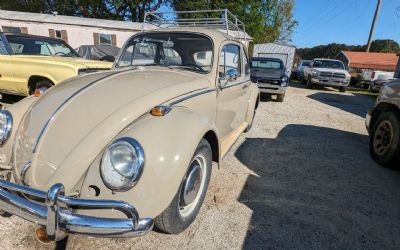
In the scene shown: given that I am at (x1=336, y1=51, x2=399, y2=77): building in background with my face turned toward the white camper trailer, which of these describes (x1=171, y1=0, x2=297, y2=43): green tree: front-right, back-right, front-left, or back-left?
front-right

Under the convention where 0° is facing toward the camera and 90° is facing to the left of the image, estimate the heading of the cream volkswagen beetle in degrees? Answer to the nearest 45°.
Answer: approximately 45°

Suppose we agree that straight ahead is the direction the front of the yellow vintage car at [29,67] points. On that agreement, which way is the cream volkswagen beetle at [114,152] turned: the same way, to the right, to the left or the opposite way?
to the right

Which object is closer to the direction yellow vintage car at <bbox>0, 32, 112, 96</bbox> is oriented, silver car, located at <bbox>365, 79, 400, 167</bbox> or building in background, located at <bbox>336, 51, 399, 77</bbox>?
the silver car

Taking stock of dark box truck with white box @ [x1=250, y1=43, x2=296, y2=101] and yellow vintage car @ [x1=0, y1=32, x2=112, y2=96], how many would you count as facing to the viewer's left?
0

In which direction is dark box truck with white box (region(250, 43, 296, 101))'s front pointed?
toward the camera

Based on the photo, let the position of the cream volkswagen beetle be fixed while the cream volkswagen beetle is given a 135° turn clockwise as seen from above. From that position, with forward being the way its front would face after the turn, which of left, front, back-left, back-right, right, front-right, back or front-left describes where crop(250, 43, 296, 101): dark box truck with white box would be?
front-right

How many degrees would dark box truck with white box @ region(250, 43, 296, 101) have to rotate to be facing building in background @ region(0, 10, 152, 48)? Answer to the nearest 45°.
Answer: approximately 135° to its right

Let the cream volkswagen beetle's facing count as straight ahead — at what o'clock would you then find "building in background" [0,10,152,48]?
The building in background is roughly at 4 o'clock from the cream volkswagen beetle.

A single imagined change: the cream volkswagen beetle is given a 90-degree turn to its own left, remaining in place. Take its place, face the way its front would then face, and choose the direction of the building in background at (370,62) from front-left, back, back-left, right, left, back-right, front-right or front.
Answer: left

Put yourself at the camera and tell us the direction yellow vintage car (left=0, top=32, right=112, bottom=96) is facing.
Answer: facing the viewer and to the right of the viewer

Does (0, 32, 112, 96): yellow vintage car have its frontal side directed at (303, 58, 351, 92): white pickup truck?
no

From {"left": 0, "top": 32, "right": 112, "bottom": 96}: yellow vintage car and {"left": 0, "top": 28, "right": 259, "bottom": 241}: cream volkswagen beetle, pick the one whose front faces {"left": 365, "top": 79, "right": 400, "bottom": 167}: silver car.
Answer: the yellow vintage car
